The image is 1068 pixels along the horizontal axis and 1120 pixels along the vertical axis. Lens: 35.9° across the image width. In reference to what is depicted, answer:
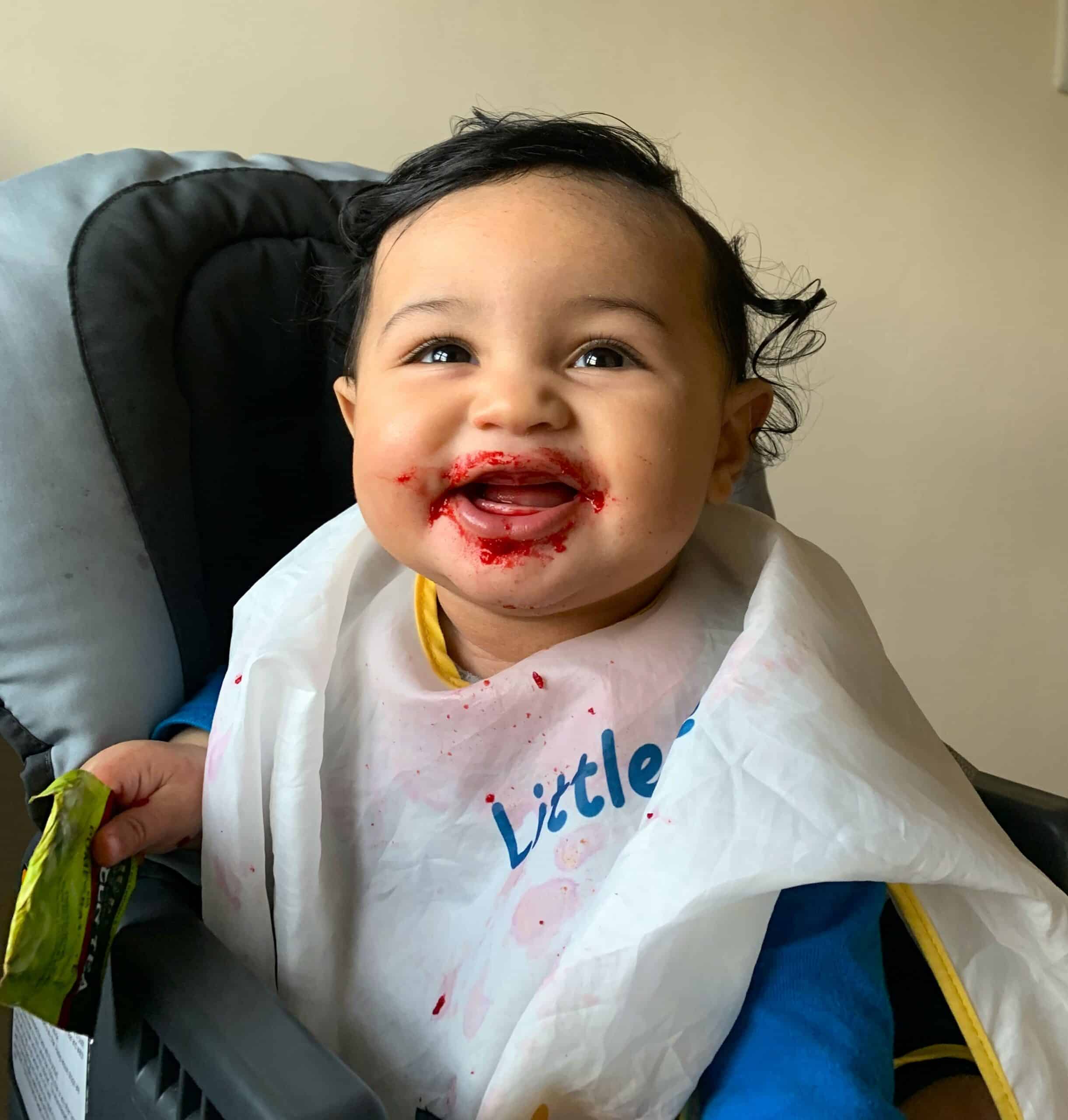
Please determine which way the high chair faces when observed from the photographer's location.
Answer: facing the viewer and to the right of the viewer

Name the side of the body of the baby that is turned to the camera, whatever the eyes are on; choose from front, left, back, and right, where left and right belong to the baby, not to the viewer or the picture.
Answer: front
